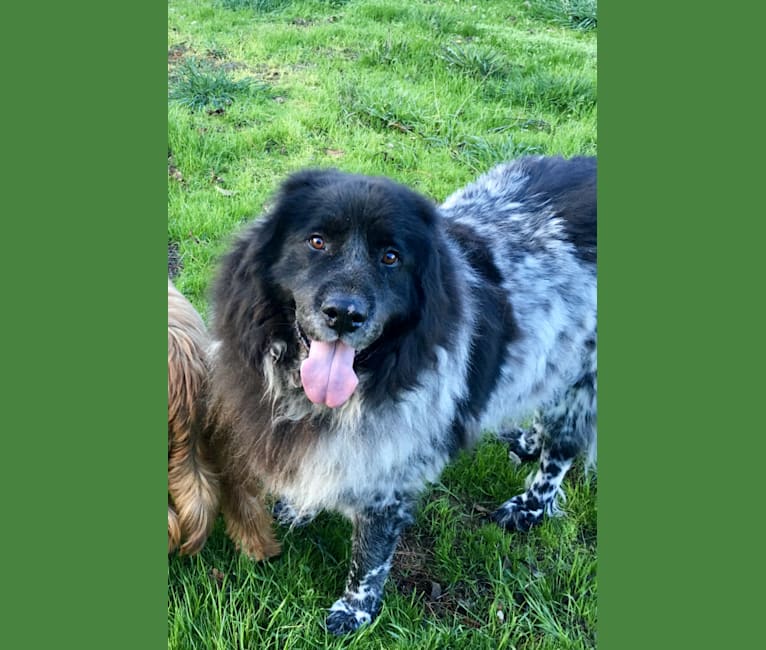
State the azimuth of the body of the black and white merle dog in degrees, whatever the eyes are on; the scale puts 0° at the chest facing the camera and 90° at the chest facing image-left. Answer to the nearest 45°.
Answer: approximately 45°
